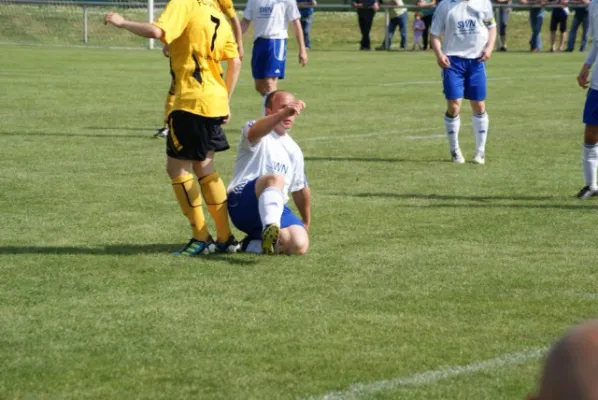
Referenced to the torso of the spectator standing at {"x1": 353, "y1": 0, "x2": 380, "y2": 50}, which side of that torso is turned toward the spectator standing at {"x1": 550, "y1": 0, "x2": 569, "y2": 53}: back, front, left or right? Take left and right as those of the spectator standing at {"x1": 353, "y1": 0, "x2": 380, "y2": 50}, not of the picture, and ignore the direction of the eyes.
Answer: left

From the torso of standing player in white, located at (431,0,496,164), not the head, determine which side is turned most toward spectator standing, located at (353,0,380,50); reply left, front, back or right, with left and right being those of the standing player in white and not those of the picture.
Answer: back

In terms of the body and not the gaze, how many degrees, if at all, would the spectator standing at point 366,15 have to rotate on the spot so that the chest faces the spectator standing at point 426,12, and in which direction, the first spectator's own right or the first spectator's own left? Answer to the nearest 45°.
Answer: approximately 45° to the first spectator's own left

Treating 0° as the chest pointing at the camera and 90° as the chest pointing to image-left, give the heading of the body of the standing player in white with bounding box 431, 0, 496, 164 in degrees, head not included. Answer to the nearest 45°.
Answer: approximately 0°

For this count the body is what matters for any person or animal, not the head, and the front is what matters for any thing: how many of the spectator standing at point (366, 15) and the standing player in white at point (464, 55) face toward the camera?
2

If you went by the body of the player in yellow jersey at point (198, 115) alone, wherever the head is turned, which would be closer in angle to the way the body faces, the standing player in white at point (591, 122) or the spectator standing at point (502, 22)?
the spectator standing

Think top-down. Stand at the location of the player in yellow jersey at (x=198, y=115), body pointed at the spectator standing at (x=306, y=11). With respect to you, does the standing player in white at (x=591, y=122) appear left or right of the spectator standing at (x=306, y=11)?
right

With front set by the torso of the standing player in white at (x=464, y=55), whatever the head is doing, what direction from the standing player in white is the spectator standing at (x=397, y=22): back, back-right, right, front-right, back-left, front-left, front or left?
back

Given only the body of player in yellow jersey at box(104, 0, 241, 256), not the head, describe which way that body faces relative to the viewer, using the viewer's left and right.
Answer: facing away from the viewer and to the left of the viewer

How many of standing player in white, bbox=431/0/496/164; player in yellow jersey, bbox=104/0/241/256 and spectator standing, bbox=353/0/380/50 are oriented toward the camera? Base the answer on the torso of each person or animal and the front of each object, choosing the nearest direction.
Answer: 2

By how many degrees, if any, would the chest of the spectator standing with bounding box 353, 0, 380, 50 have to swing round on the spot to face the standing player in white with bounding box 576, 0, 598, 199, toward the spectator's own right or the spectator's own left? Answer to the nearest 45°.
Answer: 0° — they already face them
